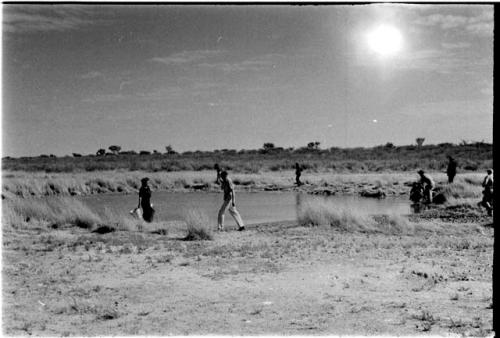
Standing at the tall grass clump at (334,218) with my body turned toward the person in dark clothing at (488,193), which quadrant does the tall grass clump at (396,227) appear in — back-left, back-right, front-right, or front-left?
front-right

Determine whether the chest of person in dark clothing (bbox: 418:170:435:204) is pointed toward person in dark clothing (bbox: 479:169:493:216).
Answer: no

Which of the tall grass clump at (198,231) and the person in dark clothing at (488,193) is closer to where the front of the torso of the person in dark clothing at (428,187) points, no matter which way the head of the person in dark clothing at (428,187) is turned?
the tall grass clump

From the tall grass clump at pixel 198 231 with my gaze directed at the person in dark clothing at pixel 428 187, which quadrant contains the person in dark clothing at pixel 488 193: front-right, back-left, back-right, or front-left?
front-right

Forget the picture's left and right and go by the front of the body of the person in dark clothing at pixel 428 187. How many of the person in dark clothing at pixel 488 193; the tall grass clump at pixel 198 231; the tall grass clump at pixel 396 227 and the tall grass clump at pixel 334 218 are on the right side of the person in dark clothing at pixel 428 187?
0

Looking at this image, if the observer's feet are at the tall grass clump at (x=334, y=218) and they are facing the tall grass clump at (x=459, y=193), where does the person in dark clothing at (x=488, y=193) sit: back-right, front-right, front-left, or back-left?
front-right

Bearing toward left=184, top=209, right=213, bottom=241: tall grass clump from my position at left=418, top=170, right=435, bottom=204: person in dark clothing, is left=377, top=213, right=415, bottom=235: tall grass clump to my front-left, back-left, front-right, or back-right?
front-left

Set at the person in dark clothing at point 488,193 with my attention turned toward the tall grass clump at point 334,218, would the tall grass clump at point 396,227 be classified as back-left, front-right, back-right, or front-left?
front-left

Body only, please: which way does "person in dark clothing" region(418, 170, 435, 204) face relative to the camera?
to the viewer's left

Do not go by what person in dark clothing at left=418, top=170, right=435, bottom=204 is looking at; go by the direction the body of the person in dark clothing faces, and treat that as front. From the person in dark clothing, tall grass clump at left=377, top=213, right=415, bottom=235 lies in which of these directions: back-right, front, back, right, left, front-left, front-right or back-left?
left

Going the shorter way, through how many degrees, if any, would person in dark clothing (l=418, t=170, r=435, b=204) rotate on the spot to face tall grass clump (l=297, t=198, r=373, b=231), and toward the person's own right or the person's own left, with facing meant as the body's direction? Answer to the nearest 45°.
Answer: approximately 90° to the person's own left

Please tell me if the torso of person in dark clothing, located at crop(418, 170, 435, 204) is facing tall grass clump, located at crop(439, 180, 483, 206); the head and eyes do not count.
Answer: no
